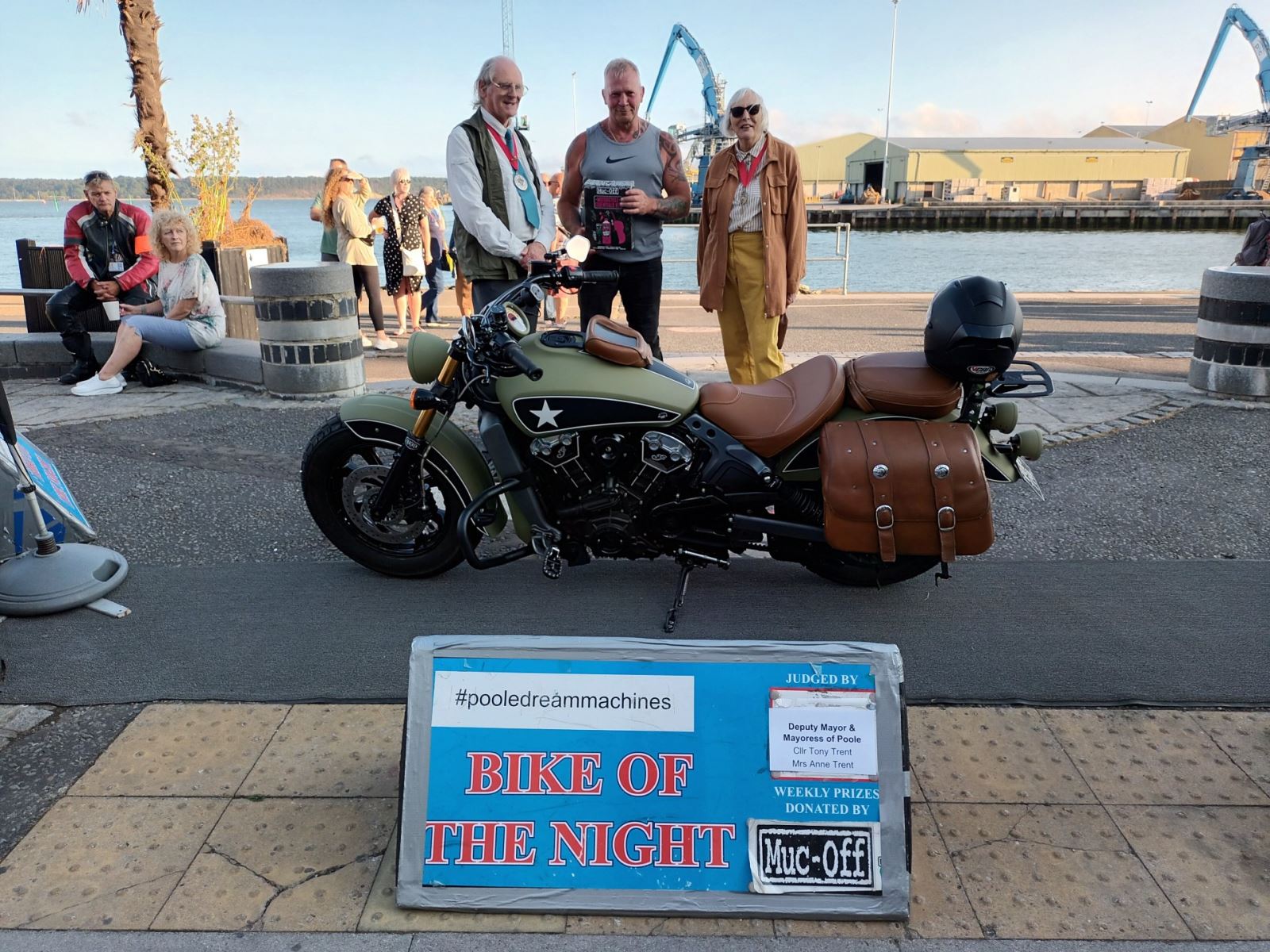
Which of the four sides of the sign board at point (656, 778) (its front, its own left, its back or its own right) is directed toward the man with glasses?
back

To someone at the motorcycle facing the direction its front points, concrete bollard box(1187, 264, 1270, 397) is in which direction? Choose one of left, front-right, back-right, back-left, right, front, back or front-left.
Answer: back-right

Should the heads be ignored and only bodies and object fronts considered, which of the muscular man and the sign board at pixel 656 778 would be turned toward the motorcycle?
the muscular man

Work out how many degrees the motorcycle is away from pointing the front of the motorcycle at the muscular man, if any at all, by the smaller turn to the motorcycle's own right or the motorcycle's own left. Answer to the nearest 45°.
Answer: approximately 90° to the motorcycle's own right

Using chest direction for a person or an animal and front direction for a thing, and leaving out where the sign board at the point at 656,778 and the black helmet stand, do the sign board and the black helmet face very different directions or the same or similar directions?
very different directions

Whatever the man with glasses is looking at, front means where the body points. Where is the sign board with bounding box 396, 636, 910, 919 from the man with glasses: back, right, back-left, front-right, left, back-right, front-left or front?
front-right

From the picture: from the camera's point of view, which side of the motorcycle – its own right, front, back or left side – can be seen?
left

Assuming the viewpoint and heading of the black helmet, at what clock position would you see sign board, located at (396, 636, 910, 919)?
The sign board is roughly at 8 o'clock from the black helmet.

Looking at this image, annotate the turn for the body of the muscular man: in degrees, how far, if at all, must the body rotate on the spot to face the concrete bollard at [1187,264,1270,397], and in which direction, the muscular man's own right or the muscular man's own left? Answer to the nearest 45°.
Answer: approximately 90° to the muscular man's own left

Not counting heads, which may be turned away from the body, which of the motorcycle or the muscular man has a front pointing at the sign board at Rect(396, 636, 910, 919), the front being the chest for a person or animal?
the muscular man

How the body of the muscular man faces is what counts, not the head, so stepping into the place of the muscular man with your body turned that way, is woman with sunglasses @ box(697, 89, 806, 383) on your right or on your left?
on your left
